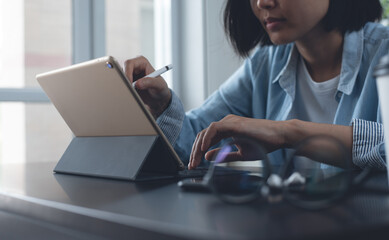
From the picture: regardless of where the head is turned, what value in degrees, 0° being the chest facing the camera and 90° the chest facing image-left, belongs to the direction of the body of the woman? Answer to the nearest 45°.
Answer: approximately 45°

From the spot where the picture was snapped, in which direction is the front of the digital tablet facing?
facing away from the viewer and to the right of the viewer

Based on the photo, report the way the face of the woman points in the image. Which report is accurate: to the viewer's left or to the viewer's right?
to the viewer's left

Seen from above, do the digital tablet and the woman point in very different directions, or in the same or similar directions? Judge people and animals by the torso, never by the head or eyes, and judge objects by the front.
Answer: very different directions
